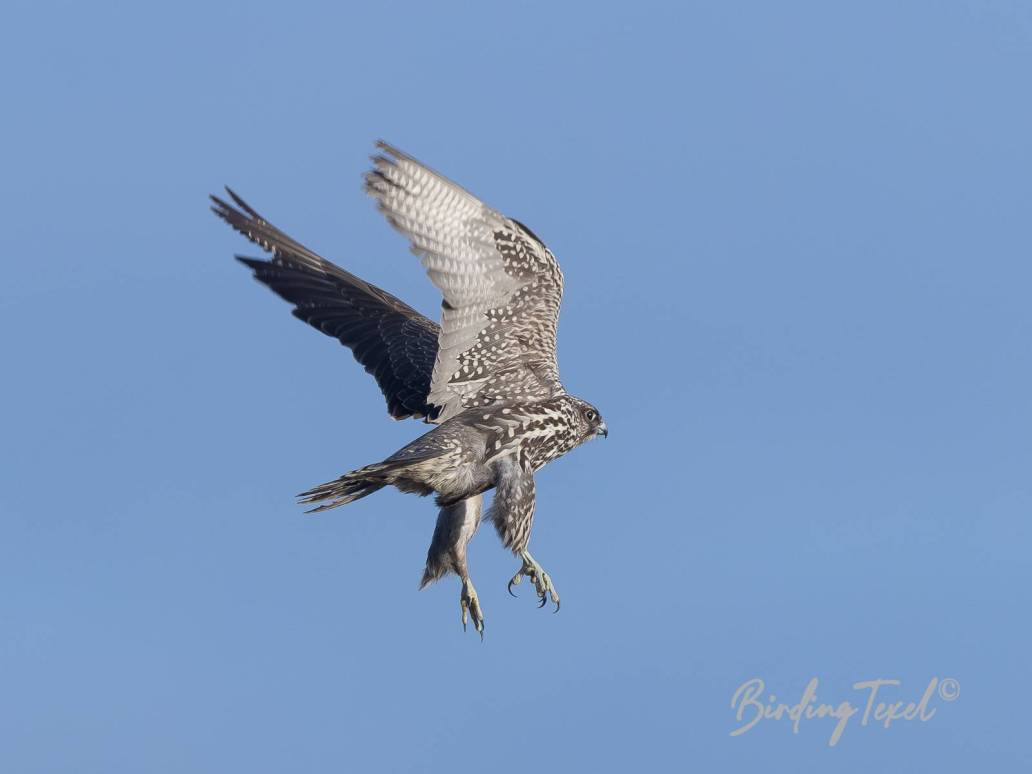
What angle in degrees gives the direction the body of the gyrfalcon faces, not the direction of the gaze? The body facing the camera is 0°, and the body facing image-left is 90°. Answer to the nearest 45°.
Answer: approximately 270°
